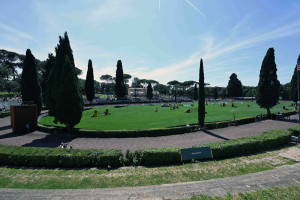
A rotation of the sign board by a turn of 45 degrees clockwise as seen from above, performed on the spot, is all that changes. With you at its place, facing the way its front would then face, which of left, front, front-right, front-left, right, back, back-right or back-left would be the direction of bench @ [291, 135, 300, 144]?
back

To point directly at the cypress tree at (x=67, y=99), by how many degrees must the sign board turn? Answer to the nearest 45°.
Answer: approximately 90° to its right

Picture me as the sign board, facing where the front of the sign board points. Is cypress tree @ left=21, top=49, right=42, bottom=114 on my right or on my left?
on my right

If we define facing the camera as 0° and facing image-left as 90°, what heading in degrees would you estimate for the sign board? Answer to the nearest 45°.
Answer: approximately 0°

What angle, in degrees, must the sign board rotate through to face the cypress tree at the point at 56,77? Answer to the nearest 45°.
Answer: approximately 90° to its right

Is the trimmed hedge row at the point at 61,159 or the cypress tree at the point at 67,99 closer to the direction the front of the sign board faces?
the trimmed hedge row

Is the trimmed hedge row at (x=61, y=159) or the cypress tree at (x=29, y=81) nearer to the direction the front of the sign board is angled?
the trimmed hedge row

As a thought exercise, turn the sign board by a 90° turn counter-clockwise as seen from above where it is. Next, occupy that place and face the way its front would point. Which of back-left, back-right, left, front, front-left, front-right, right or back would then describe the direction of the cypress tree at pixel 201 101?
left
